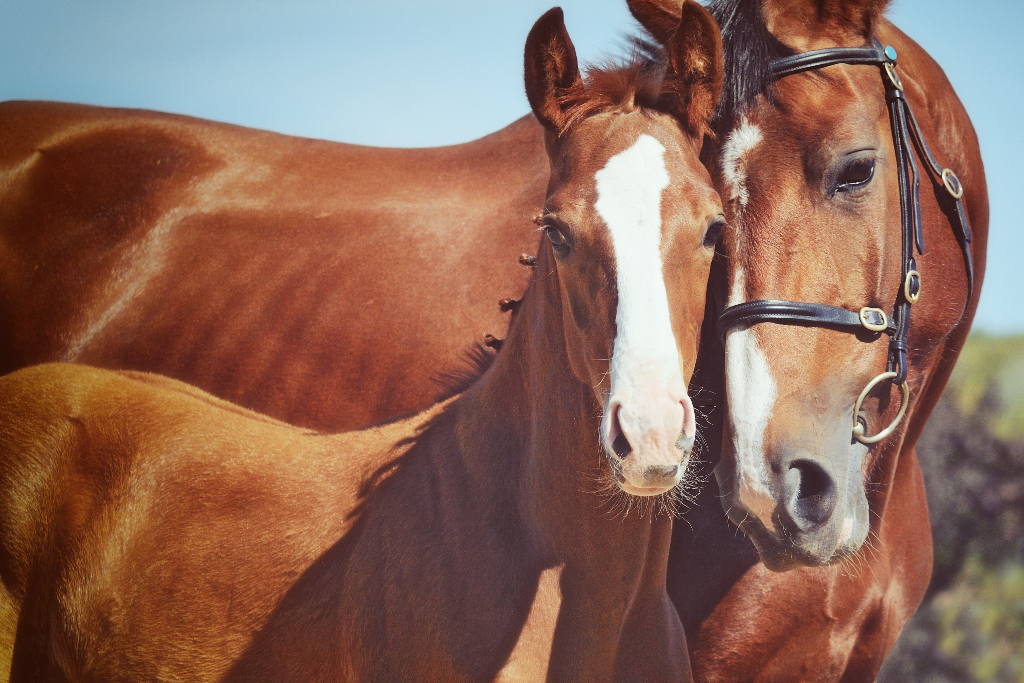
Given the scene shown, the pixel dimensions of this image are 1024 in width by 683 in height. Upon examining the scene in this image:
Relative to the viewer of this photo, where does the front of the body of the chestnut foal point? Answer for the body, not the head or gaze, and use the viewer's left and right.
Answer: facing the viewer and to the right of the viewer

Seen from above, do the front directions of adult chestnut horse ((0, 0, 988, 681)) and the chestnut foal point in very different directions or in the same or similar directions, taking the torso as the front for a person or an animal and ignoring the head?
same or similar directions
